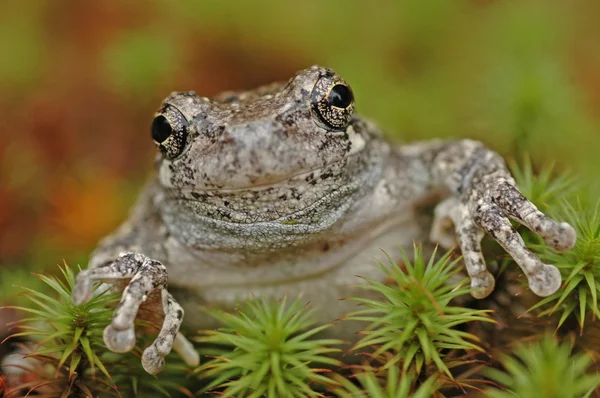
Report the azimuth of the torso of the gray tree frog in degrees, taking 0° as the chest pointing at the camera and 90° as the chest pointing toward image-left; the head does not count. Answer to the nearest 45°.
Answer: approximately 0°
